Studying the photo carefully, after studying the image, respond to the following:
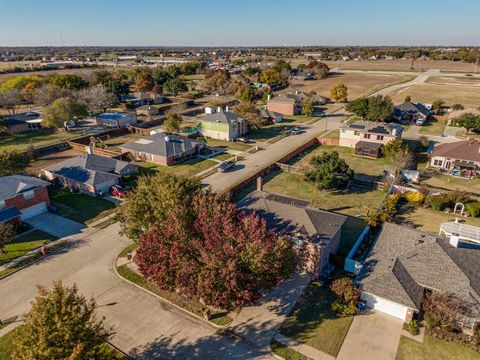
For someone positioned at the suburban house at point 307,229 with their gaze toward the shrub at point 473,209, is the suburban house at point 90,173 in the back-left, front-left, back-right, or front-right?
back-left

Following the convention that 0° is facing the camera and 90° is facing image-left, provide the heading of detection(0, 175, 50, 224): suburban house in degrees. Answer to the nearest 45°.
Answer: approximately 315°

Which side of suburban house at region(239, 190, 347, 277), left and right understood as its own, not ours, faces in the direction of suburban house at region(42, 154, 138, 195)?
right

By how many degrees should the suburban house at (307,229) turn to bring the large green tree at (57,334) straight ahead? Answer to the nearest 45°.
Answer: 0° — it already faces it

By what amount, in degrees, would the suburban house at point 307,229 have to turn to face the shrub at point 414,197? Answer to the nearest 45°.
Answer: approximately 180°

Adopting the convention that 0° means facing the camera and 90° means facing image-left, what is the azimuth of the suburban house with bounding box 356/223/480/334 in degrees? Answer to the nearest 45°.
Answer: approximately 45°

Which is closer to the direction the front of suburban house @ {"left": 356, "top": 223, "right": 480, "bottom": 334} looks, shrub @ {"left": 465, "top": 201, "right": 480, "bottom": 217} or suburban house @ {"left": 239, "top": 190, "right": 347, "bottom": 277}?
the suburban house

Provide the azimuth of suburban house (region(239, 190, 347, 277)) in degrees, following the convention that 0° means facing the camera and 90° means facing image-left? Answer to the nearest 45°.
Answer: approximately 45°

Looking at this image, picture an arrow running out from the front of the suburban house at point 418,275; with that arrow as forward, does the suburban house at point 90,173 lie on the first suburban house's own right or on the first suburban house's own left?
on the first suburban house's own right

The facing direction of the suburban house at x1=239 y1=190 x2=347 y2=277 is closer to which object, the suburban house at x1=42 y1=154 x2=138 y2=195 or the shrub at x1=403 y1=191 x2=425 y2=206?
the suburban house
